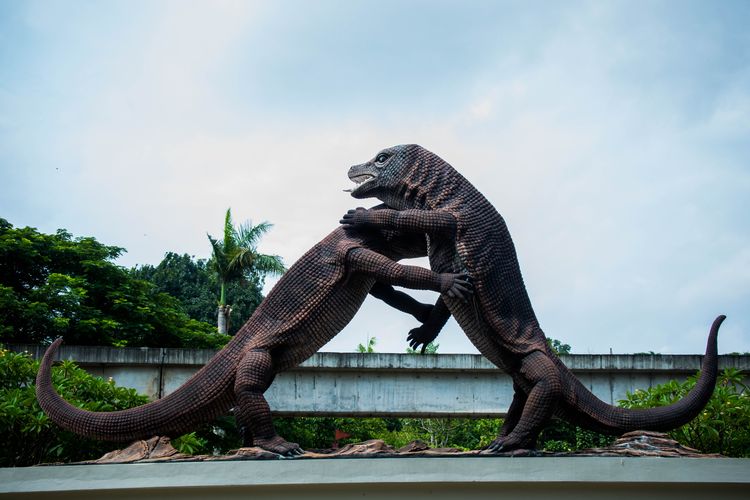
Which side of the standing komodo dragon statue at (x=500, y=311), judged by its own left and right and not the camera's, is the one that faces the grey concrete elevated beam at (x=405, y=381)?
right

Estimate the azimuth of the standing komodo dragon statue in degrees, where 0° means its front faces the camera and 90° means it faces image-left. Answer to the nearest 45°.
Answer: approximately 90°

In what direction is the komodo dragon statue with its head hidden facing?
to the viewer's right

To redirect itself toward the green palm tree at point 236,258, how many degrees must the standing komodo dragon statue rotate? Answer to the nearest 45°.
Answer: approximately 45° to its right

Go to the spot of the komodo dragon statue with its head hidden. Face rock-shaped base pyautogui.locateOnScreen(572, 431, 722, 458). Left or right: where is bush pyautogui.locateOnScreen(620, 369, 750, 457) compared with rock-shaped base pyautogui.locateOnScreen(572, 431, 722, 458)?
left

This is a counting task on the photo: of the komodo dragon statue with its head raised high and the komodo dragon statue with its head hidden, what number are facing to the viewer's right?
1

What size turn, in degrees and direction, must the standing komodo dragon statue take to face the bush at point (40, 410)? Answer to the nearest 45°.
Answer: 0° — it already faces it

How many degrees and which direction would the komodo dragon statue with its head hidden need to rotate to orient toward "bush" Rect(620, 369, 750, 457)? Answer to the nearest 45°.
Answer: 0° — it already faces it

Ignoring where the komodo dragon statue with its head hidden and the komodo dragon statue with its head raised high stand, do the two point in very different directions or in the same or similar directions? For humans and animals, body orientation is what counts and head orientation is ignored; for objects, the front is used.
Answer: very different directions

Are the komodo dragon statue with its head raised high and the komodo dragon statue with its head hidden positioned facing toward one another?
yes

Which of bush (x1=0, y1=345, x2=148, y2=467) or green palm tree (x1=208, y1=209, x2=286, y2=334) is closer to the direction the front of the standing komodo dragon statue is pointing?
the bush

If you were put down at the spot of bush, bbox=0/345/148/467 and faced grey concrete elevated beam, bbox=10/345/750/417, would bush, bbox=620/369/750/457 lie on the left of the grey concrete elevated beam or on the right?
right

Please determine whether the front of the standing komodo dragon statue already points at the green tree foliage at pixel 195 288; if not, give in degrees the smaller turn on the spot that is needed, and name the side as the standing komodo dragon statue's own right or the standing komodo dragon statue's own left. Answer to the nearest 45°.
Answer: approximately 45° to the standing komodo dragon statue's own right
